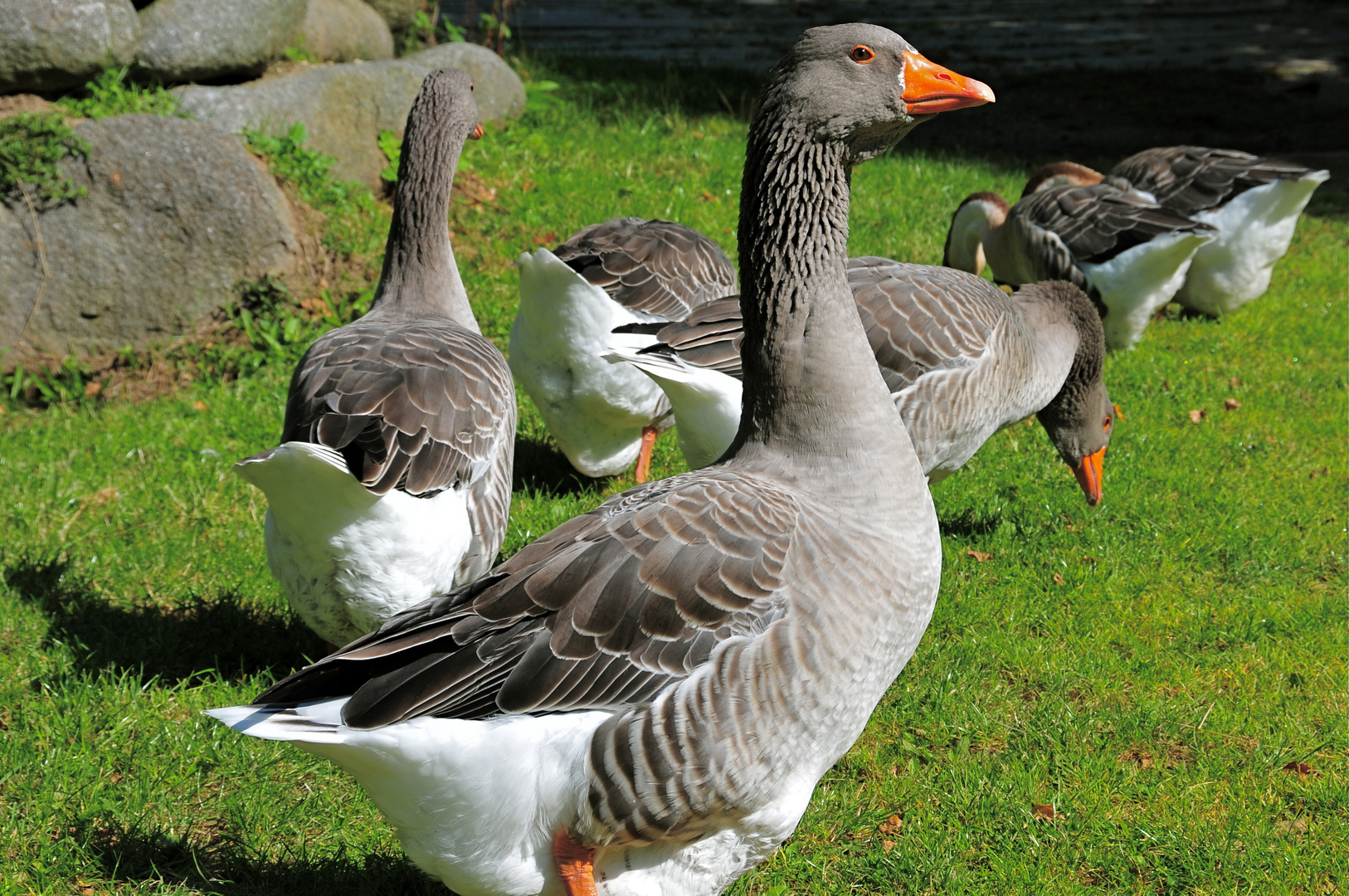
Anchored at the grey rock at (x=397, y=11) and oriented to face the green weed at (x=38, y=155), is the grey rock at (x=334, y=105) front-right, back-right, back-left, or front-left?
front-left

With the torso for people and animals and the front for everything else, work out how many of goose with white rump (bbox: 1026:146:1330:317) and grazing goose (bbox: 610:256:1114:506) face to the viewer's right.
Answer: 1

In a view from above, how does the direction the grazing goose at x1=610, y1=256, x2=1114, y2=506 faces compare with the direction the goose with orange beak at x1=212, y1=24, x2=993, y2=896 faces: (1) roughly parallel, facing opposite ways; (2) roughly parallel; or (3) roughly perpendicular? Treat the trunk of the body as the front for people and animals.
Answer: roughly parallel

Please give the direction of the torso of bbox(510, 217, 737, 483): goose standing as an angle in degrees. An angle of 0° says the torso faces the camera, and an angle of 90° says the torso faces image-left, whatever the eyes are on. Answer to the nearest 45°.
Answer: approximately 225°

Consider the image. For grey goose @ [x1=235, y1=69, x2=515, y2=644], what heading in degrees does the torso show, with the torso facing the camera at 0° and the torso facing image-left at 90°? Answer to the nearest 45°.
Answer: approximately 225°

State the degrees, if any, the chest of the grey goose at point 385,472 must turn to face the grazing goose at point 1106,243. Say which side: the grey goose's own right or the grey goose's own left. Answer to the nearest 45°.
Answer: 0° — it already faces it

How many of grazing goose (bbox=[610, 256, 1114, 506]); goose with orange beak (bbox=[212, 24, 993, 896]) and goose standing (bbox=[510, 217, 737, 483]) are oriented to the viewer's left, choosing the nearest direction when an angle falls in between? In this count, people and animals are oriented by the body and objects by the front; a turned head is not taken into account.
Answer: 0

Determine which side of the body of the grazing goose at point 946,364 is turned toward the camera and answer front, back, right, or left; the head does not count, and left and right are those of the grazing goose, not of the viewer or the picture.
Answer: right

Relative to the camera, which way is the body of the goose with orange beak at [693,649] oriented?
to the viewer's right

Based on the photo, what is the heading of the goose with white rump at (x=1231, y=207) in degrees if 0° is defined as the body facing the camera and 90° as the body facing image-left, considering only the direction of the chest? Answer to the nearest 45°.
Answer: approximately 90°
